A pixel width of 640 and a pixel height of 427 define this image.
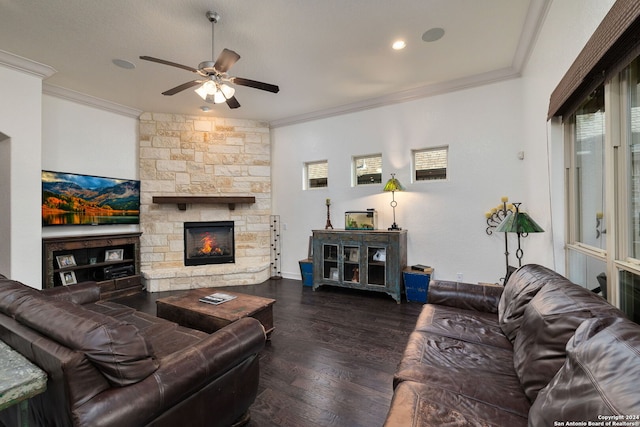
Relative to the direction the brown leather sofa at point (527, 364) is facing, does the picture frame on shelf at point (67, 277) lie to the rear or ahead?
ahead

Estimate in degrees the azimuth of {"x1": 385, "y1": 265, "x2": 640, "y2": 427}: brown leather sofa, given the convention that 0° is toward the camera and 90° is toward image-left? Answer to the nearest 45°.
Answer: approximately 90°

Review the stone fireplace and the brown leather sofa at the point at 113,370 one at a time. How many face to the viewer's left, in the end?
0

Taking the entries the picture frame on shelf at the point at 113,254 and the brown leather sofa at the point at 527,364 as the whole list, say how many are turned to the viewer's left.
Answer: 1

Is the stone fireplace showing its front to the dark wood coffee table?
yes

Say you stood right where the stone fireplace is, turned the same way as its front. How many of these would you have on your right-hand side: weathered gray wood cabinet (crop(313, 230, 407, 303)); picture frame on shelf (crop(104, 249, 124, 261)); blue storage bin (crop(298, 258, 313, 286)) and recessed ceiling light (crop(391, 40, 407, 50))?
1

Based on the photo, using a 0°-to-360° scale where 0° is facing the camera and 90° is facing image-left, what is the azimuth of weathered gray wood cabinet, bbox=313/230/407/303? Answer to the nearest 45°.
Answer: approximately 45°

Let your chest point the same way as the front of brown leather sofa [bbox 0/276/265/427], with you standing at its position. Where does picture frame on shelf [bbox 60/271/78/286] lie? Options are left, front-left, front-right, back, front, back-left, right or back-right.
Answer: front-left

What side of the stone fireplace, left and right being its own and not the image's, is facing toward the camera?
front

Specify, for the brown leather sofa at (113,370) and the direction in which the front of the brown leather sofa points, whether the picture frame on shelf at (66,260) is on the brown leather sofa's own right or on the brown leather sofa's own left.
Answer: on the brown leather sofa's own left

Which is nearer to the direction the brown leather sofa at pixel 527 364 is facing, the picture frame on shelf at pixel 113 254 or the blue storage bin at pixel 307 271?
the picture frame on shelf

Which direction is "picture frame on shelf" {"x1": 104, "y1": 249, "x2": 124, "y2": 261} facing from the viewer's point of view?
toward the camera

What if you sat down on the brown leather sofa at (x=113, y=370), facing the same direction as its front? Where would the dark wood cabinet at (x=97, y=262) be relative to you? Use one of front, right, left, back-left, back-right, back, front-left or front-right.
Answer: front-left

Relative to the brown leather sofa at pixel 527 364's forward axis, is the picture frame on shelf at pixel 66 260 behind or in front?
in front

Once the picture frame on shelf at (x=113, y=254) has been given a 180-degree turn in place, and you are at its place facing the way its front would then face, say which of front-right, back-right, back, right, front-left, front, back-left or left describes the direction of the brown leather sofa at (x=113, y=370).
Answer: back

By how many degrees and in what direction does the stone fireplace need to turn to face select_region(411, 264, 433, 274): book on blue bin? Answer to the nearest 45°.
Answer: approximately 45° to its left

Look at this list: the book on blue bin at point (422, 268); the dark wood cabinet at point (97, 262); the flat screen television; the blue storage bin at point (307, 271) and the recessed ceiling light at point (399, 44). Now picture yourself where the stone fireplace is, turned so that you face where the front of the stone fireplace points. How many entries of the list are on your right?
2
